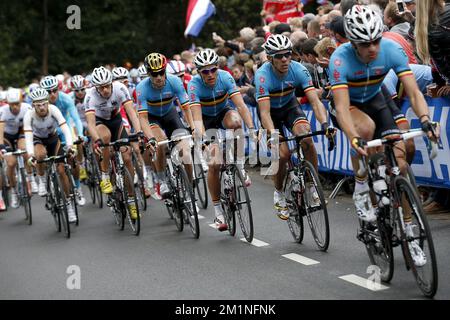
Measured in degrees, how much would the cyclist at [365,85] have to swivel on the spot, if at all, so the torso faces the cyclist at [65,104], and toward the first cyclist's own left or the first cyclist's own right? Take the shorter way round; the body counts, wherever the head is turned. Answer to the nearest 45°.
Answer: approximately 180°

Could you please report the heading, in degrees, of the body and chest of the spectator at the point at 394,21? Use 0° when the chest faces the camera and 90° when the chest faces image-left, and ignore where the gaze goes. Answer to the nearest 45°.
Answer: approximately 90°

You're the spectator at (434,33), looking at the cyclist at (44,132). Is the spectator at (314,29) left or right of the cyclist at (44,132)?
right

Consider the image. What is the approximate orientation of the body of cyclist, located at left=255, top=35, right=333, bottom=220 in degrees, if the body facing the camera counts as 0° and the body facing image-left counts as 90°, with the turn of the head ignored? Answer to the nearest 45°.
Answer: approximately 315°

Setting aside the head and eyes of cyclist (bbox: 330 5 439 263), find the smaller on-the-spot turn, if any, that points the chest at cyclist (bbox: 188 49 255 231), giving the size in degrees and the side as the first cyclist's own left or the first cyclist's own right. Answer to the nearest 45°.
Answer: approximately 180°
